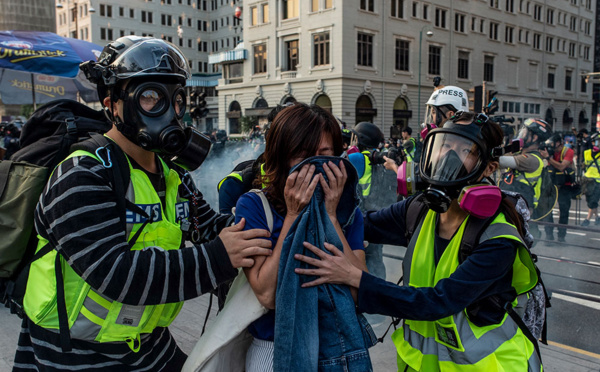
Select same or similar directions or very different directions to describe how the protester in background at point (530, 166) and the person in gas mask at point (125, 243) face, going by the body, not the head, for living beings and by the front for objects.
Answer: very different directions

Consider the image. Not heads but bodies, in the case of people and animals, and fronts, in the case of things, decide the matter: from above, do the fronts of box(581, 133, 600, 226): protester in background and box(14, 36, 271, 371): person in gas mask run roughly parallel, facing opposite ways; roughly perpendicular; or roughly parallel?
roughly perpendicular

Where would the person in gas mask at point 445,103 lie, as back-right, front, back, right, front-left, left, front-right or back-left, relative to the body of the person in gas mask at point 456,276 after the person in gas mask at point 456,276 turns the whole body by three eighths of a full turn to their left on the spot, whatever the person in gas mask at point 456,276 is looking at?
left

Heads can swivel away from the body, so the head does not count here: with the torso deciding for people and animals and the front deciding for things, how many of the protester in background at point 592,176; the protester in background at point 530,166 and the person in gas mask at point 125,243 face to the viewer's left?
1

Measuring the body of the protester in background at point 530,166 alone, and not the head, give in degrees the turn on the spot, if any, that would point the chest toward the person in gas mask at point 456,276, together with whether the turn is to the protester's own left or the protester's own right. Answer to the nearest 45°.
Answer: approximately 90° to the protester's own left

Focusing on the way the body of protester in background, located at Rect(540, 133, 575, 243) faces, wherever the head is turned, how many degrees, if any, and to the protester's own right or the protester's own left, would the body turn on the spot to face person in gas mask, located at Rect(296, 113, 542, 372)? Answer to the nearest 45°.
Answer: approximately 45° to the protester's own left

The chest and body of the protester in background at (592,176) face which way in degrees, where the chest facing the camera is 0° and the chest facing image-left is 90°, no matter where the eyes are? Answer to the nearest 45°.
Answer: approximately 0°

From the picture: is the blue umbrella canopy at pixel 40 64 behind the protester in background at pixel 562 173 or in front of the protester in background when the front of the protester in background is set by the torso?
in front

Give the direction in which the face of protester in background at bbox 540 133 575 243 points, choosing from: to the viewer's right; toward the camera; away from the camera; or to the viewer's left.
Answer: to the viewer's left

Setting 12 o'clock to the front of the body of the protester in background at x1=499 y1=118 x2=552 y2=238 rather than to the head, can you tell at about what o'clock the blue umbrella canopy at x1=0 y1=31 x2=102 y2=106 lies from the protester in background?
The blue umbrella canopy is roughly at 11 o'clock from the protester in background.

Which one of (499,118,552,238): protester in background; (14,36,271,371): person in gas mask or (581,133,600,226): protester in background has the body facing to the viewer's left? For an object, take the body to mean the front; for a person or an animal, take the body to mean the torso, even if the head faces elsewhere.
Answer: (499,118,552,238): protester in background

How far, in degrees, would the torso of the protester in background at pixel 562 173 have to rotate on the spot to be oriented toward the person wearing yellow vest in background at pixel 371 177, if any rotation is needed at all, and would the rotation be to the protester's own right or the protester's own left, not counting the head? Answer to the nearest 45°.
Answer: approximately 45° to the protester's own left

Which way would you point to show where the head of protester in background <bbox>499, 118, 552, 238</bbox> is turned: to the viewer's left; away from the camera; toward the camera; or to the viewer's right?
to the viewer's left

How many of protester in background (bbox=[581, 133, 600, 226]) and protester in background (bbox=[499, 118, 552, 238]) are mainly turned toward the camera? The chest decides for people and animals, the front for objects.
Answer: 1

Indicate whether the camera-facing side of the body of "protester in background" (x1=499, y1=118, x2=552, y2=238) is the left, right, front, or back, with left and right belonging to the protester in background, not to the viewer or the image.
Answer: left

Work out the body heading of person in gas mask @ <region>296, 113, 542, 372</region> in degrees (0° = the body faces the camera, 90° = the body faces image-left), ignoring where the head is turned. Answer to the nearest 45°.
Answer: approximately 45°
